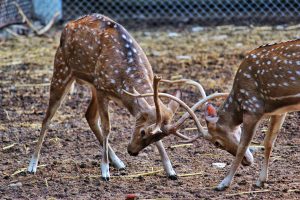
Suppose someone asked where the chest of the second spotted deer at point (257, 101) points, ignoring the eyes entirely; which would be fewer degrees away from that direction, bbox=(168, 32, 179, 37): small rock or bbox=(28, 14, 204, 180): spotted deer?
the spotted deer

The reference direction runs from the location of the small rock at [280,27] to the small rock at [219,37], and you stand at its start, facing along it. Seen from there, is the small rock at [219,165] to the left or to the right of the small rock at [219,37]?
left

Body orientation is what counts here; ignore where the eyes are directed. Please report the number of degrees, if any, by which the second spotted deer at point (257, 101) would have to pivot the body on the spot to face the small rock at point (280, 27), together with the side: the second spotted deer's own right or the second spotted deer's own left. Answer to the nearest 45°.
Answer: approximately 90° to the second spotted deer's own right

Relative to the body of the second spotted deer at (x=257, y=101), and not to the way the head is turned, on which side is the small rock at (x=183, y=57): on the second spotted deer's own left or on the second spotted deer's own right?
on the second spotted deer's own right

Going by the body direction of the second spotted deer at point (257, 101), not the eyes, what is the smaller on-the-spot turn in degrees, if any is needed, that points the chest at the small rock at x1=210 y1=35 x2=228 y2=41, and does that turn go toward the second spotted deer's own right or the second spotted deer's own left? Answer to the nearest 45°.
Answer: approximately 90° to the second spotted deer's own right

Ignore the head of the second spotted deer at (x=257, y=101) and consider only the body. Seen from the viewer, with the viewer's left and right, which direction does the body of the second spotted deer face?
facing to the left of the viewer

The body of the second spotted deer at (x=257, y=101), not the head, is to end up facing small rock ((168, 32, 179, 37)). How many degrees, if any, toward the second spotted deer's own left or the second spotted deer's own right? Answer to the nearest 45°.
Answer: approximately 90° to the second spotted deer's own right

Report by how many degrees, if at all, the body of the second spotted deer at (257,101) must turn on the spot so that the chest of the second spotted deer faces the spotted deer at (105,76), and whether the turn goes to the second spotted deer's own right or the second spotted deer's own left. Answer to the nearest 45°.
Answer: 0° — it already faces it
